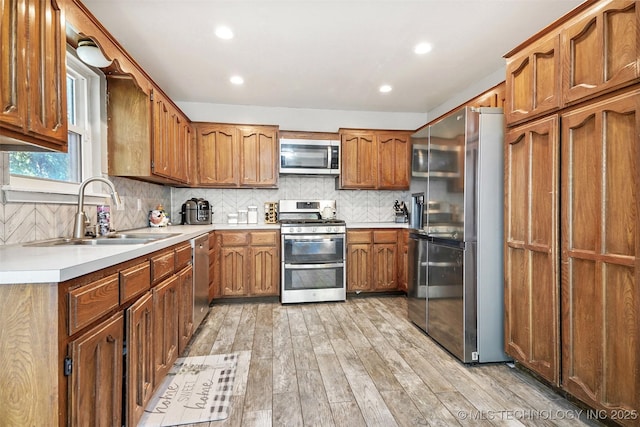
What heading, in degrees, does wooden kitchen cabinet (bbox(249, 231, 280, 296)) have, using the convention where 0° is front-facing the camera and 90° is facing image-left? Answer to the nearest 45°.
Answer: approximately 0°

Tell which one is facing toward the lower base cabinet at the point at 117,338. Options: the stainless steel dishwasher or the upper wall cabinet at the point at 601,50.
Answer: the upper wall cabinet

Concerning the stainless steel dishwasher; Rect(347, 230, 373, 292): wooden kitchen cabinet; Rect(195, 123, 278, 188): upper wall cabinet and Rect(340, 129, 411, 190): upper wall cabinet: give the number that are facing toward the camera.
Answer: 3

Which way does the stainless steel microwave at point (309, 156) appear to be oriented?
toward the camera

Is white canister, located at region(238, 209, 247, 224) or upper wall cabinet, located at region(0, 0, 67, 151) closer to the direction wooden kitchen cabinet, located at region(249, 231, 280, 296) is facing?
the upper wall cabinet

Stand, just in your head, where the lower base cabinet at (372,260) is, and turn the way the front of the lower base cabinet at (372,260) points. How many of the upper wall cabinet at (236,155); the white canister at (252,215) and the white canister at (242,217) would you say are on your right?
3

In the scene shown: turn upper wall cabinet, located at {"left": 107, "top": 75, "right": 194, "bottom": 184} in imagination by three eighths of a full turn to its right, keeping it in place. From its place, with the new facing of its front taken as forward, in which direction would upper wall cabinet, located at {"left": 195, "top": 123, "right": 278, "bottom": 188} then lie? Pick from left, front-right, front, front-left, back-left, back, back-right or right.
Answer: back-right

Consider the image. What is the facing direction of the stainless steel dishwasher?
to the viewer's right

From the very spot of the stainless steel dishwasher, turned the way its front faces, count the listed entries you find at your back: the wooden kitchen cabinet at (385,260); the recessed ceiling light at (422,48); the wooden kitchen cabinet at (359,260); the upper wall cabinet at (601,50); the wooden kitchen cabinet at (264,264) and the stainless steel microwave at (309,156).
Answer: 0

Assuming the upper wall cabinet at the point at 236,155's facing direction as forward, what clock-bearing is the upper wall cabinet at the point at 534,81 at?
the upper wall cabinet at the point at 534,81 is roughly at 11 o'clock from the upper wall cabinet at the point at 236,155.

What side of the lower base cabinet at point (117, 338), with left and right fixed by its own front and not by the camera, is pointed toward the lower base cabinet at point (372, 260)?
left

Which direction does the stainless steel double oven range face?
toward the camera

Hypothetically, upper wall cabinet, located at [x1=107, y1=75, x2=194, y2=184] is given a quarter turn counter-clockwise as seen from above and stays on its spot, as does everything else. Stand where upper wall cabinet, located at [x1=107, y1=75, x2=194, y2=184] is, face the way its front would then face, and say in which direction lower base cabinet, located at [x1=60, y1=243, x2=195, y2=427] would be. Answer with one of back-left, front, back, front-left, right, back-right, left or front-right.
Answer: back-right

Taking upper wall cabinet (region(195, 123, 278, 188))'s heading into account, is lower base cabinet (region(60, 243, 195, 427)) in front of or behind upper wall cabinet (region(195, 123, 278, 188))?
in front

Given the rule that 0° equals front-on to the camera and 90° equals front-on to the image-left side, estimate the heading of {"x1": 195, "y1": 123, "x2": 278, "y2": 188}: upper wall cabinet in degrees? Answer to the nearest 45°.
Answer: approximately 0°

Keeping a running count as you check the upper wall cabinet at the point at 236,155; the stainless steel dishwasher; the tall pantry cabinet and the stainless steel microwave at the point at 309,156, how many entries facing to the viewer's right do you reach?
1

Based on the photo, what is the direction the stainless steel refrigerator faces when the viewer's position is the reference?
facing the viewer and to the left of the viewer

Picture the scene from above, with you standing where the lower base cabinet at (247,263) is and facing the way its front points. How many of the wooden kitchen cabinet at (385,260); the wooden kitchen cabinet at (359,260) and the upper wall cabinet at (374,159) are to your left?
3

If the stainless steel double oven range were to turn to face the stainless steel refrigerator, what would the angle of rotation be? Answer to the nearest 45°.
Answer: approximately 45° to its left

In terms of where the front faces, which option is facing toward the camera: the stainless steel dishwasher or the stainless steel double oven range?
the stainless steel double oven range
